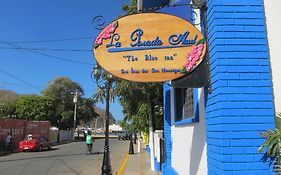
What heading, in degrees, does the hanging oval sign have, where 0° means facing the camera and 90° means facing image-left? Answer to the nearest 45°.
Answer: approximately 0°

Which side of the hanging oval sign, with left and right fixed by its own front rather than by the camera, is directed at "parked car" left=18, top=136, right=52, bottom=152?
back

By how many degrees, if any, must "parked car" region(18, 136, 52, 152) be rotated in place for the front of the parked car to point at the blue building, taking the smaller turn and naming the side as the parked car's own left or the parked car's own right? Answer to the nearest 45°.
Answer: approximately 45° to the parked car's own left

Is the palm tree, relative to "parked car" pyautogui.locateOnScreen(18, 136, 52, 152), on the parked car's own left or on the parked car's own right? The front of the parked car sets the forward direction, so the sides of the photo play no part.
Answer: on the parked car's own left
